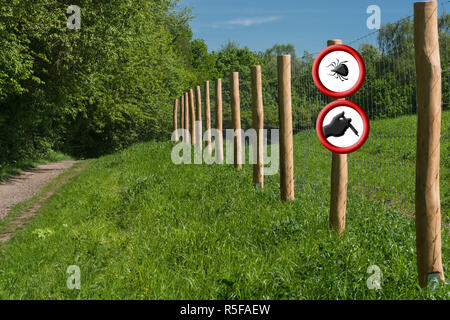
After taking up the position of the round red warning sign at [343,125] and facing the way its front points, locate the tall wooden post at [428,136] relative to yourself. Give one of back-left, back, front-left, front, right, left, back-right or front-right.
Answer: front-left

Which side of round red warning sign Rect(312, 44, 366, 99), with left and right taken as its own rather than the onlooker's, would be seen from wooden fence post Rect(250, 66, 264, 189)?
back

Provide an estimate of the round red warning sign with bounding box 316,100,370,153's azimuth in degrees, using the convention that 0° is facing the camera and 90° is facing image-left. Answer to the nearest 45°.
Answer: approximately 0°

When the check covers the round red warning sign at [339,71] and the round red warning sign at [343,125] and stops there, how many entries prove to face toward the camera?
2

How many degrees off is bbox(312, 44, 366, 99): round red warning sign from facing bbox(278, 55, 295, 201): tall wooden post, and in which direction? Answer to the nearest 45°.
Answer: approximately 180°

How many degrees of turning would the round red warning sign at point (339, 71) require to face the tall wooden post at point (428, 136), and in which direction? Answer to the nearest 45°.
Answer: approximately 45° to its left

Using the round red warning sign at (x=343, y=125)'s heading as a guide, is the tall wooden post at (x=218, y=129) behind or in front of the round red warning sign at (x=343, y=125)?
behind
